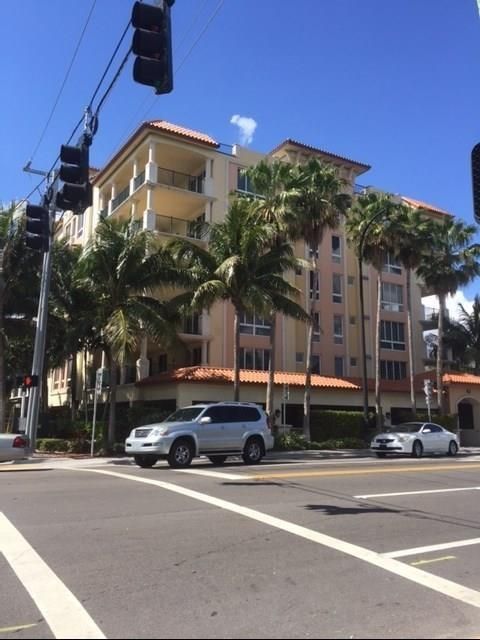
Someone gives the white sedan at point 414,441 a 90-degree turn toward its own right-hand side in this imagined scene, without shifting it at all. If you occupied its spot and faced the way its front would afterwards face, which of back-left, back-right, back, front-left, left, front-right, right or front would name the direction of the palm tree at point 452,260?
front-right

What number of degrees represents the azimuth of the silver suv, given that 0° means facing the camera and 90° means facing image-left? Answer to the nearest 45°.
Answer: approximately 45°

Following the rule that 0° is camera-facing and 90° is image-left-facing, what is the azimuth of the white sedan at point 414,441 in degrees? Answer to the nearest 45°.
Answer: approximately 45°
